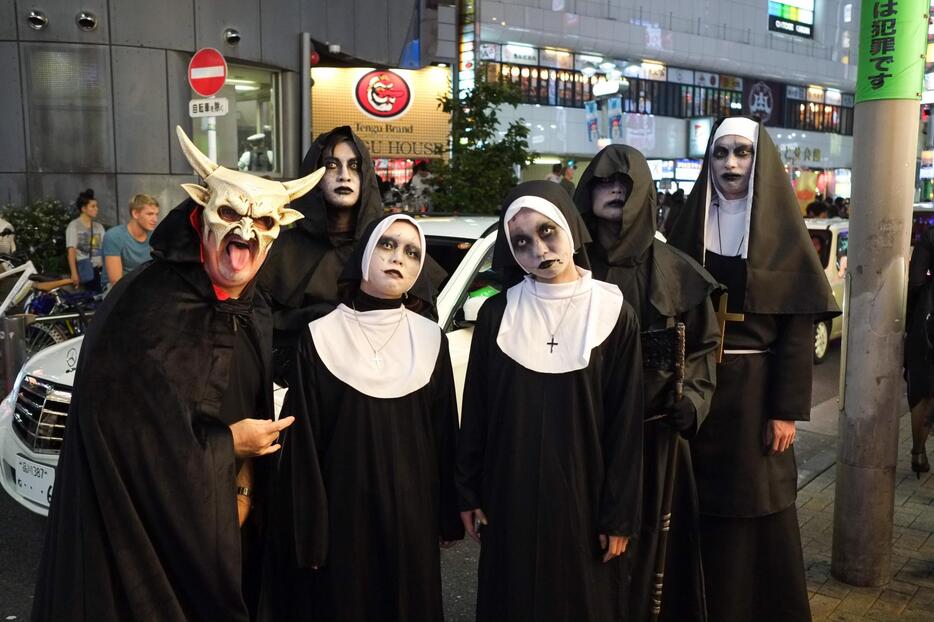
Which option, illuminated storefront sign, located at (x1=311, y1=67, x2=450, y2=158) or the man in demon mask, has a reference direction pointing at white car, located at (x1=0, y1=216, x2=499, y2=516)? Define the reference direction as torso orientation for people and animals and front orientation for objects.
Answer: the illuminated storefront sign

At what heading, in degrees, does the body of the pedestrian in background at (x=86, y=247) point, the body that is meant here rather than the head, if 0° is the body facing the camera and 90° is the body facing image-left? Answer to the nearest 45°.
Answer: approximately 315°

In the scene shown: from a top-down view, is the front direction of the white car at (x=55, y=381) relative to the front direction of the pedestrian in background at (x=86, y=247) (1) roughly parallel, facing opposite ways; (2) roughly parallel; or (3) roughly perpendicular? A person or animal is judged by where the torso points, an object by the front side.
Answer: roughly perpendicular

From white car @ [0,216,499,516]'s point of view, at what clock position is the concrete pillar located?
The concrete pillar is roughly at 8 o'clock from the white car.

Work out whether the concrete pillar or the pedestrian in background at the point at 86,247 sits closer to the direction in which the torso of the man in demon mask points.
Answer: the concrete pillar

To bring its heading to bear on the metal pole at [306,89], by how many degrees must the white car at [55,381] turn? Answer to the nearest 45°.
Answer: approximately 135° to its right

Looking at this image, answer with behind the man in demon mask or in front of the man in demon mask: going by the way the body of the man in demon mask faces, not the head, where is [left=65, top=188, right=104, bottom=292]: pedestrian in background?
behind

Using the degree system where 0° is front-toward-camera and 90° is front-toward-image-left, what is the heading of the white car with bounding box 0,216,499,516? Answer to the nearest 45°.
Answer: approximately 45°
